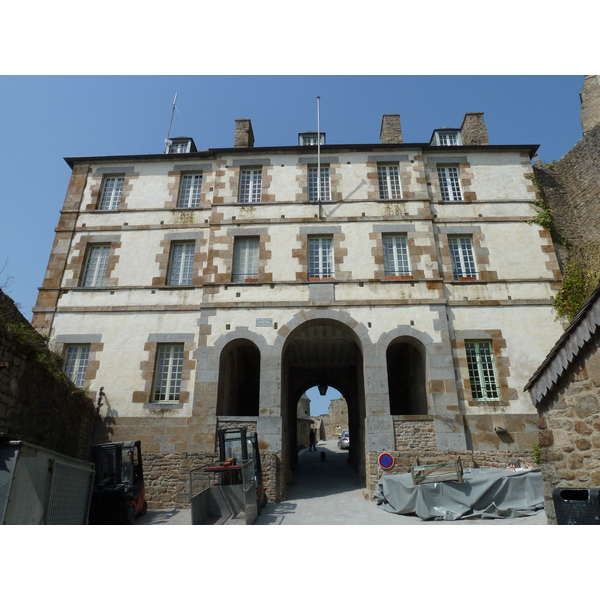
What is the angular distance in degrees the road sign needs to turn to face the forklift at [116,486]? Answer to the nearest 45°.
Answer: approximately 45° to its right

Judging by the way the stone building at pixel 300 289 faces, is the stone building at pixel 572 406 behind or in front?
in front

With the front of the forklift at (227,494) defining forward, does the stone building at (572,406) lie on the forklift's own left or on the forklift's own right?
on the forklift's own left

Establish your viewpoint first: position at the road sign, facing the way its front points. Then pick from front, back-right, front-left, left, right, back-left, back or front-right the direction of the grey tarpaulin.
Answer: front-left

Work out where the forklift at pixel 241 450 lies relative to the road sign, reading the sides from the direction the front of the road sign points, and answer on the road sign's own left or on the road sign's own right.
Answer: on the road sign's own right

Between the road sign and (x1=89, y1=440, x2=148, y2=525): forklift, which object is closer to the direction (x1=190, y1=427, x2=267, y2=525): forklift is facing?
the forklift

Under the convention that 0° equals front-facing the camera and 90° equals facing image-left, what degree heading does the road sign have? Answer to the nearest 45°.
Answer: approximately 0°

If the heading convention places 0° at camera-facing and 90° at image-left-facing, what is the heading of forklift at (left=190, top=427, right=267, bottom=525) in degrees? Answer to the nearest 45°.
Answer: approximately 45°
